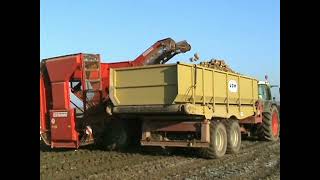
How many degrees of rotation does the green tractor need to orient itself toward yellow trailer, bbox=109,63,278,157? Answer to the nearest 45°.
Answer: approximately 135° to its right

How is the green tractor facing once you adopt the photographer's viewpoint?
facing away from the viewer and to the right of the viewer

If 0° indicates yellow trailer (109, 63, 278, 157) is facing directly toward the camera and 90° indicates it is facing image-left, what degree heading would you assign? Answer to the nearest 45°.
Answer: approximately 225°

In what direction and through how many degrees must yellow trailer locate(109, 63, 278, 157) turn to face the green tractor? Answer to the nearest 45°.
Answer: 0° — it already faces it
